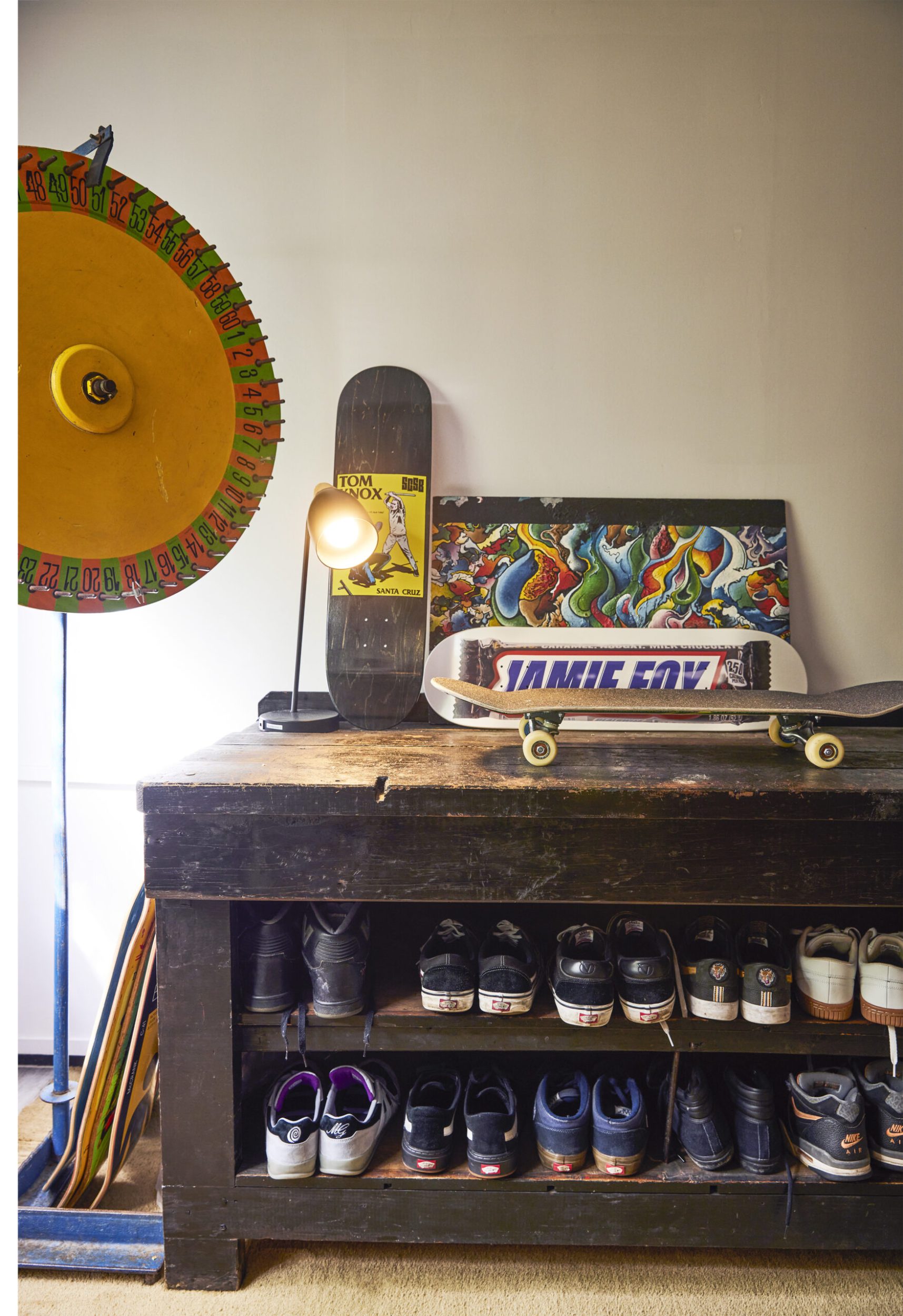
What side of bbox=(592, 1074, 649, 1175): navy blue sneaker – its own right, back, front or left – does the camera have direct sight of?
back

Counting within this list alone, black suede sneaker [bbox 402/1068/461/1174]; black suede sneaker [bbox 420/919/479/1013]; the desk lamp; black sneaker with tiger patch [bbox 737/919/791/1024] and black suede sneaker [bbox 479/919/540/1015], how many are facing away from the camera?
4

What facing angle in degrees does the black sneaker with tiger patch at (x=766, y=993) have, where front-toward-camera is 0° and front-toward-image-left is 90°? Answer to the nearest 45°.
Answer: approximately 180°

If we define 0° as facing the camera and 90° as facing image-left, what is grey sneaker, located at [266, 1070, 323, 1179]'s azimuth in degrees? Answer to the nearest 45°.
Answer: approximately 180°

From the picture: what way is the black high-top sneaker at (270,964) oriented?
away from the camera

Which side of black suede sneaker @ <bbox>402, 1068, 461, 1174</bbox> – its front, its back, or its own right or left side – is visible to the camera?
back

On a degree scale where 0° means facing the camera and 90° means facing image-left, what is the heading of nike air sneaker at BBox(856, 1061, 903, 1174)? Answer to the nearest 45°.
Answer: approximately 135°

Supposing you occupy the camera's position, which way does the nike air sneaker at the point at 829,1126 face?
facing away from the viewer and to the left of the viewer

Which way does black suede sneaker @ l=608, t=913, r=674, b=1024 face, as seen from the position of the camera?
facing away from the viewer

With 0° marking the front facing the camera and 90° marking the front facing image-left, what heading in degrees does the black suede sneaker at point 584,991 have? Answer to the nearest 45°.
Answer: approximately 180°
